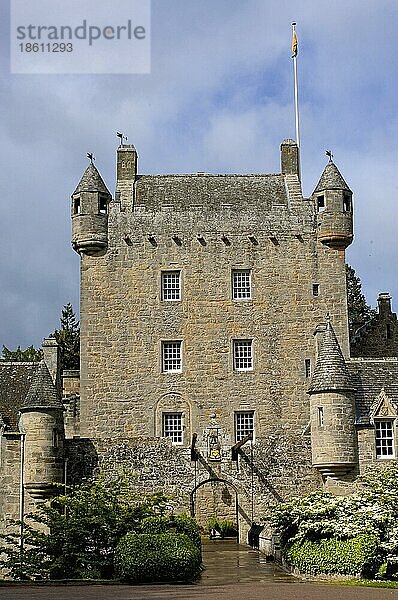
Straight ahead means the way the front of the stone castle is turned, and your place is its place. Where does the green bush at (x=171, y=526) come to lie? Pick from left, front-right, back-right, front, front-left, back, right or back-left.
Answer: front

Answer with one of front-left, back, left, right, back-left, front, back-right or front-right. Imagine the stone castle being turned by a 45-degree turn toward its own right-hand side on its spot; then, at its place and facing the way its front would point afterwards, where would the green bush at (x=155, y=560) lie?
front-left

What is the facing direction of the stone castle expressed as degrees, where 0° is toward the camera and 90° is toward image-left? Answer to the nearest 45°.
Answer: approximately 0°

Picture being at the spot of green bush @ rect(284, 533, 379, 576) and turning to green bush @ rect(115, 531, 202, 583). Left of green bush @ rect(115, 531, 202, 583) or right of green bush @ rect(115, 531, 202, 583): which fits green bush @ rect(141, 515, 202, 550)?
right

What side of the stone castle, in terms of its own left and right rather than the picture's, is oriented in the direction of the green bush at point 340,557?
front

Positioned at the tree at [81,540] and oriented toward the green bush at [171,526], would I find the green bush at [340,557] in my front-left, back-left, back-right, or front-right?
front-right
